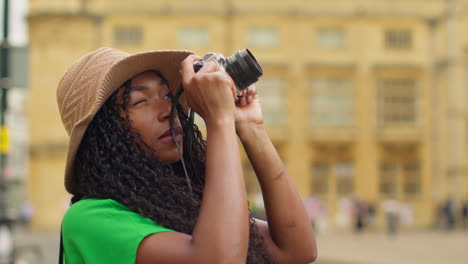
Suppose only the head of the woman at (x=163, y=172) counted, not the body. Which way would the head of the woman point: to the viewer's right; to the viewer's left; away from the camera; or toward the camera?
to the viewer's right

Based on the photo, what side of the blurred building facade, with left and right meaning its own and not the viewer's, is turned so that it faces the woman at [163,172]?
front

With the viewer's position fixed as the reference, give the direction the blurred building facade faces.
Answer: facing the viewer

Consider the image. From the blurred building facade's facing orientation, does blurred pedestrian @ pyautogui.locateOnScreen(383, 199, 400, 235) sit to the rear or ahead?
ahead
